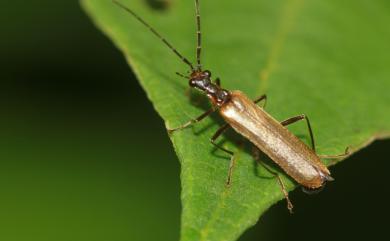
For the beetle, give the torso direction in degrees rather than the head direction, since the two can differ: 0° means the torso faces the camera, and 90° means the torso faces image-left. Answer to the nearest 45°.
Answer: approximately 135°
